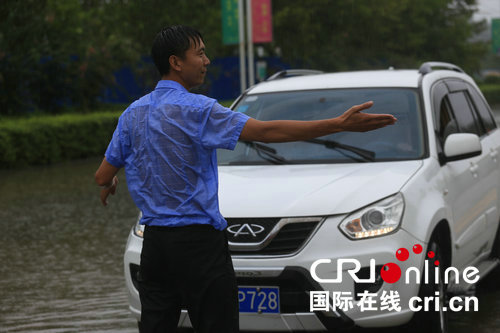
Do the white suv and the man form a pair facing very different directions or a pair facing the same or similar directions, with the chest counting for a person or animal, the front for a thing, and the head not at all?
very different directions

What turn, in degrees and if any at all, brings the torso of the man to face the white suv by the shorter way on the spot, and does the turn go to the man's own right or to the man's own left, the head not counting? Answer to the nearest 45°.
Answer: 0° — they already face it

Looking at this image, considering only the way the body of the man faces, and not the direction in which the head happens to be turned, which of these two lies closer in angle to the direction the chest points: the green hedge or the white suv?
the white suv

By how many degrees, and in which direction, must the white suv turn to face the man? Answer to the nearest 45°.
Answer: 0° — it already faces them

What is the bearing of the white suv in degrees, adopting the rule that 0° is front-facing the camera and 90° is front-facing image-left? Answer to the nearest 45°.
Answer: approximately 45°

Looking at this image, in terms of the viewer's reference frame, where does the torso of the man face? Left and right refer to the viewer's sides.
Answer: facing away from the viewer and to the right of the viewer

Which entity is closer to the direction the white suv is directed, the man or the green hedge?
the man

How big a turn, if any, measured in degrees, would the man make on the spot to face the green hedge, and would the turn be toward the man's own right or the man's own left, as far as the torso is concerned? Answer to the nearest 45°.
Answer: approximately 45° to the man's own left

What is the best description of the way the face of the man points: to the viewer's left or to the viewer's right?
to the viewer's right

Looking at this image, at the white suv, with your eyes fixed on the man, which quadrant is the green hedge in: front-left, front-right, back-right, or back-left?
back-right
